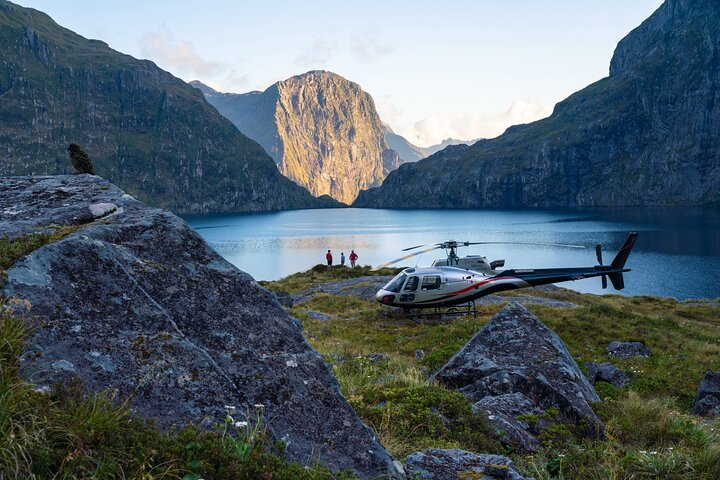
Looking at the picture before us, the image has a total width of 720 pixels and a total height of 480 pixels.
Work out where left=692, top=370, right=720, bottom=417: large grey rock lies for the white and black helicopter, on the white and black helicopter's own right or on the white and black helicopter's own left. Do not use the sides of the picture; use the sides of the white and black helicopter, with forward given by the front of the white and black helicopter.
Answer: on the white and black helicopter's own left

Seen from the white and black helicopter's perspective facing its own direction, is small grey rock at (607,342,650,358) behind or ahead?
behind

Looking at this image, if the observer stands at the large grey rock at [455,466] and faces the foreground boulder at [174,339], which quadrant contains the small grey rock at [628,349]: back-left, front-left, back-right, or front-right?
back-right

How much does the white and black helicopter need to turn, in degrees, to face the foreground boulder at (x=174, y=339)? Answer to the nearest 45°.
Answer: approximately 90° to its left

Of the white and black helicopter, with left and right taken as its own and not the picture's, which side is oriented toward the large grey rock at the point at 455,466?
left

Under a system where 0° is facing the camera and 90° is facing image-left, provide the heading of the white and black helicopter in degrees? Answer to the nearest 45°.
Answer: approximately 90°

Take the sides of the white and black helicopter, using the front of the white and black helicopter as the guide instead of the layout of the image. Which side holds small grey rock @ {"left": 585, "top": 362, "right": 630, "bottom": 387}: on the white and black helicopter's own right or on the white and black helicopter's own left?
on the white and black helicopter's own left

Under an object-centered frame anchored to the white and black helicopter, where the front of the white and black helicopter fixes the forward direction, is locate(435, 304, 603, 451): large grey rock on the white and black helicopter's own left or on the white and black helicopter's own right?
on the white and black helicopter's own left
